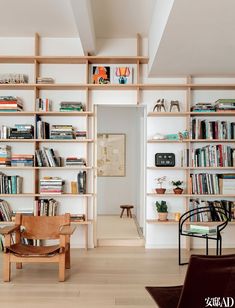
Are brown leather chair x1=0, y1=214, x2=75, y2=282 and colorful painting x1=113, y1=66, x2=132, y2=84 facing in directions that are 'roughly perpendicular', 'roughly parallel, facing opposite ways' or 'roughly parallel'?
roughly parallel

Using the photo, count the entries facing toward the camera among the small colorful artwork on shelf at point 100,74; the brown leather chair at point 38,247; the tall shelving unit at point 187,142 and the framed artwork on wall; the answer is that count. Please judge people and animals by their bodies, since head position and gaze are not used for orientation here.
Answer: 4

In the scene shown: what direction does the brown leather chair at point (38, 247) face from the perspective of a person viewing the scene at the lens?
facing the viewer

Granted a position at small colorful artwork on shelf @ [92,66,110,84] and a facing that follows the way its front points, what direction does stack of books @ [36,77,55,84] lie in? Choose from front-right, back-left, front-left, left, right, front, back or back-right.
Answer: right

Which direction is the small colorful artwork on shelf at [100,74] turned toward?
toward the camera

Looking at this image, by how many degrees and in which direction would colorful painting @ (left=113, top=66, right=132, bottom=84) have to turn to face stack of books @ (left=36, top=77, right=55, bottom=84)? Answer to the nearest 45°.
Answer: approximately 90° to its right

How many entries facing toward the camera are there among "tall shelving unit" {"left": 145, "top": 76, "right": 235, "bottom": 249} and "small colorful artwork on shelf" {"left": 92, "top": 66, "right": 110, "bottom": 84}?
2

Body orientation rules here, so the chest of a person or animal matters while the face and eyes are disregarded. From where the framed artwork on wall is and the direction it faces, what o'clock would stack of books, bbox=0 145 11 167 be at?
The stack of books is roughly at 1 o'clock from the framed artwork on wall.

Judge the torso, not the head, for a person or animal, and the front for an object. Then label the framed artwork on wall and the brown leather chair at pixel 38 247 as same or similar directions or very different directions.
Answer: same or similar directions
